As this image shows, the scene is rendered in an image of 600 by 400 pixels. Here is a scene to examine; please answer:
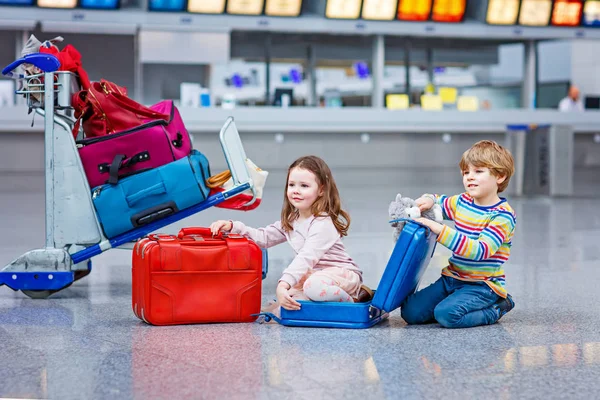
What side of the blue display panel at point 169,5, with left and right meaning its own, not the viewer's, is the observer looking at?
front

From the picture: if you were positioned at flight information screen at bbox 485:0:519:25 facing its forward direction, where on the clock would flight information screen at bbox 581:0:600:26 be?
flight information screen at bbox 581:0:600:26 is roughly at 8 o'clock from flight information screen at bbox 485:0:519:25.

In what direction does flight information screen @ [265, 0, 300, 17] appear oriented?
toward the camera

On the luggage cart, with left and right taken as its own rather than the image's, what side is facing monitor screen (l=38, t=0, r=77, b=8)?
left

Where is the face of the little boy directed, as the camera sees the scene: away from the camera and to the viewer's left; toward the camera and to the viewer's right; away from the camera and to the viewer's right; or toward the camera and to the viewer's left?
toward the camera and to the viewer's left

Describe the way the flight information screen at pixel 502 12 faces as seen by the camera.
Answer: facing the viewer

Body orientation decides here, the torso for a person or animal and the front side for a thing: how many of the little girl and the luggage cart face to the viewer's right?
1

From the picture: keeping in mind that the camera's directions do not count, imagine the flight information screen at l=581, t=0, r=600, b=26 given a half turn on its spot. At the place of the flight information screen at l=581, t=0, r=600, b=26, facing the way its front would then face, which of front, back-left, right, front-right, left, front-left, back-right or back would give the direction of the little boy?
back

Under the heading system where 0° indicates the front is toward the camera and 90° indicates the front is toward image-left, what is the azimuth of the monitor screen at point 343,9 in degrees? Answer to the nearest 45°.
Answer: approximately 0°

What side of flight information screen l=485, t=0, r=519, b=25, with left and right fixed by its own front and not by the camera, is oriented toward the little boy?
front

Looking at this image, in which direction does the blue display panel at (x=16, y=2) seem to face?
toward the camera

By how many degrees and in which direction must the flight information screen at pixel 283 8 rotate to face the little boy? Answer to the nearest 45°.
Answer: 0° — it already faces them

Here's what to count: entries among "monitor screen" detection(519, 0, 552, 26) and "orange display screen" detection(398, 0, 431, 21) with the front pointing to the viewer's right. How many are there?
0

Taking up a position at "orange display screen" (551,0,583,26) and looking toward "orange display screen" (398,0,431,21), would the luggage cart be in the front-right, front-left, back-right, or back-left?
front-left
